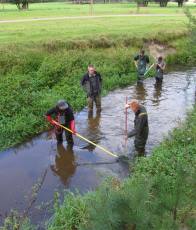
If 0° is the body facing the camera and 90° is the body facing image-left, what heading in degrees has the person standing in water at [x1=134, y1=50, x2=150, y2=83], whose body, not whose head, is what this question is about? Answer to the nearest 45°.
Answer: approximately 0°

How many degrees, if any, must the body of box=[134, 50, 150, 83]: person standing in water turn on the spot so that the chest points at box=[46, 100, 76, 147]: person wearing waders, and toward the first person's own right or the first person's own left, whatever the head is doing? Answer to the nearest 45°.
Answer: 0° — they already face them

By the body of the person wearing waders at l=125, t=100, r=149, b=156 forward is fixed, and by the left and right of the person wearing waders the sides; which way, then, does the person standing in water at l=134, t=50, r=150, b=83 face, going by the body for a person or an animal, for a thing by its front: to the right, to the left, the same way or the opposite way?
to the left

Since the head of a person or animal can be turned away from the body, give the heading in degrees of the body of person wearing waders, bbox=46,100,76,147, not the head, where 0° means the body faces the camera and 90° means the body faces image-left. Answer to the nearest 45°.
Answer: approximately 0°

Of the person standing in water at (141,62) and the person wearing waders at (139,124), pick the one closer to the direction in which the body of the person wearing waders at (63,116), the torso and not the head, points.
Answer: the person wearing waders

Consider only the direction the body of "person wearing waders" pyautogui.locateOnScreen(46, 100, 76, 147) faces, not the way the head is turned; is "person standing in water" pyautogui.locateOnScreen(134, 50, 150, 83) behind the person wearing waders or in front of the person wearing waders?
behind

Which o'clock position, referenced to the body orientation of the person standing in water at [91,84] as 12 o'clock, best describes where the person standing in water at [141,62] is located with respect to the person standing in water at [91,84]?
the person standing in water at [141,62] is roughly at 7 o'clock from the person standing in water at [91,84].

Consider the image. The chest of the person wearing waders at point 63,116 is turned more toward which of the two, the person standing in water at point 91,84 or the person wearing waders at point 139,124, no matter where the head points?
the person wearing waders

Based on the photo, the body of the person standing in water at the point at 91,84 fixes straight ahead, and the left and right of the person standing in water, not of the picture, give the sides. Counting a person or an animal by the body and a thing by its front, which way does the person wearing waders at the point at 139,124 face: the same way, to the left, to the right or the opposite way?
to the right

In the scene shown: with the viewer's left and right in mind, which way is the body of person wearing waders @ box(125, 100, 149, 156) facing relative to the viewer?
facing to the left of the viewer

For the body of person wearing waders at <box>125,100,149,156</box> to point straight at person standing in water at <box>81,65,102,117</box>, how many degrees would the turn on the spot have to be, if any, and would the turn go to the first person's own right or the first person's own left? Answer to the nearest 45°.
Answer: approximately 45° to the first person's own right
